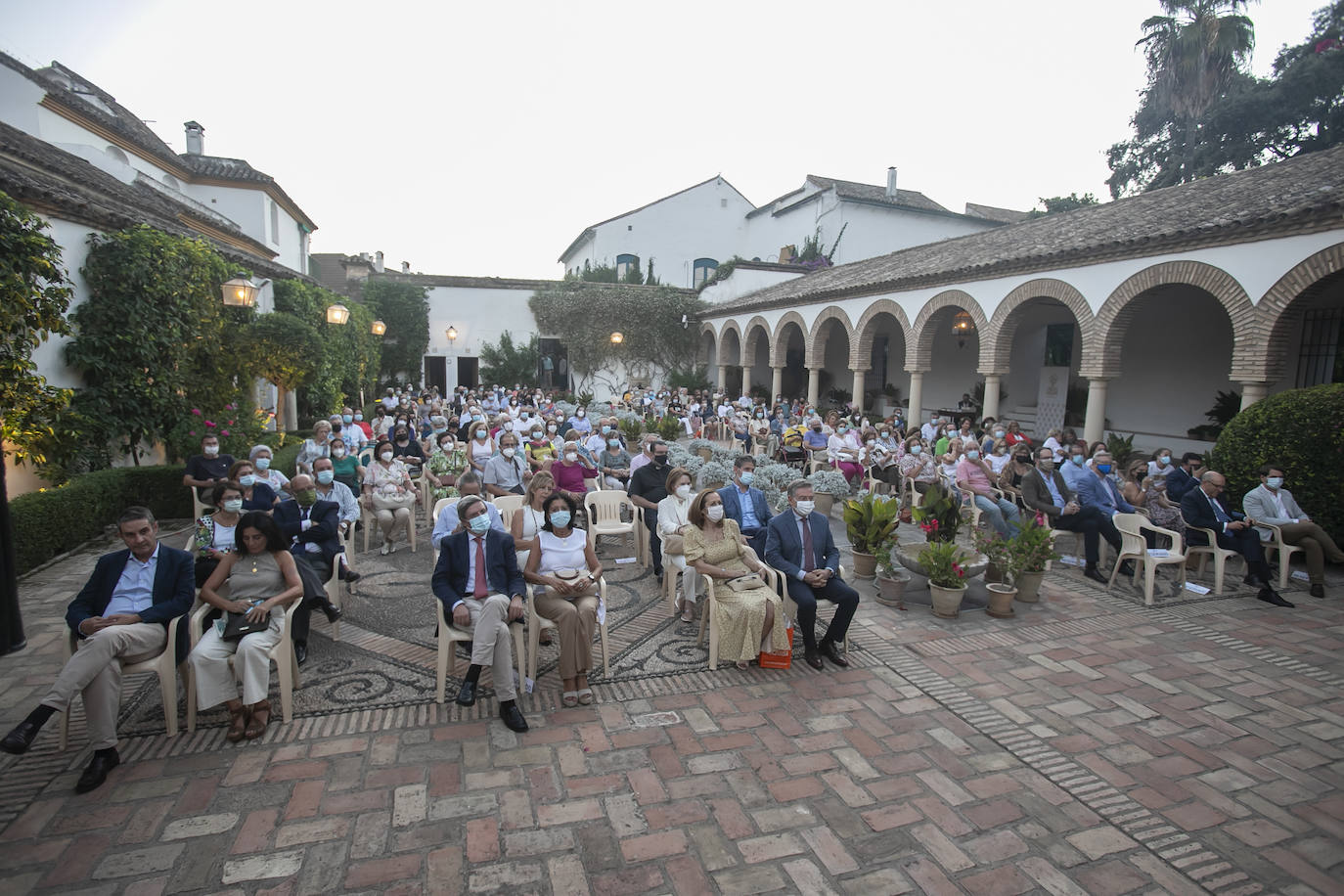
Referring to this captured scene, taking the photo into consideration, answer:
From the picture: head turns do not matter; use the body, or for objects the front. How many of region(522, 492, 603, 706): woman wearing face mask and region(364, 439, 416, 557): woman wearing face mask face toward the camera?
2

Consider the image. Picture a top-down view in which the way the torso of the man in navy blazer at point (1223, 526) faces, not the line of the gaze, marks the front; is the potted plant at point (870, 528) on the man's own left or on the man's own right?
on the man's own right

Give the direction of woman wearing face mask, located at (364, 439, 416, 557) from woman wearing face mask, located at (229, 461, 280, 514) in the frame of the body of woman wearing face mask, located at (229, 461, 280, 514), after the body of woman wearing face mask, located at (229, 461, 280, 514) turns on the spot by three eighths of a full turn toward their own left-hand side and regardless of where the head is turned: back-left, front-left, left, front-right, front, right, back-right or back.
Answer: front

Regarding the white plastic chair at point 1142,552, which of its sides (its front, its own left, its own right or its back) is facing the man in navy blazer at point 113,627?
right

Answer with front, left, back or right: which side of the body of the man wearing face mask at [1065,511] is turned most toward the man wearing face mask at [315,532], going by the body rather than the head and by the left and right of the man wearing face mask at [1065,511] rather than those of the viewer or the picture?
right

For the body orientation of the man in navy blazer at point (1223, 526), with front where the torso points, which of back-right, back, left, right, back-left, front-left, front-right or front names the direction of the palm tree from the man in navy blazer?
back-left

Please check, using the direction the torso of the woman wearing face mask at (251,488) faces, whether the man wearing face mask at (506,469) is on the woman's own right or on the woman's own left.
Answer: on the woman's own left
